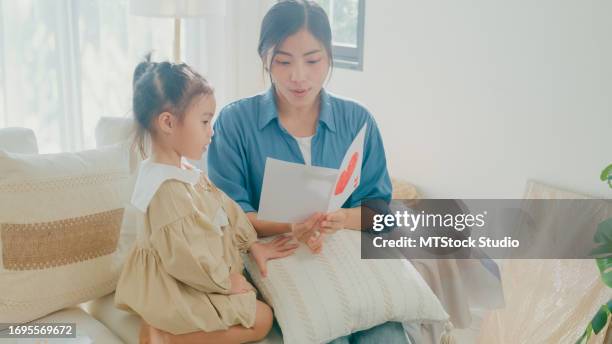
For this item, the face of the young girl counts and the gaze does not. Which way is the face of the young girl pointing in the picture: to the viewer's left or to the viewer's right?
to the viewer's right

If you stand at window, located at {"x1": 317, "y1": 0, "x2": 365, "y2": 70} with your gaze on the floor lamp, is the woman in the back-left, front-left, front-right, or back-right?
front-left

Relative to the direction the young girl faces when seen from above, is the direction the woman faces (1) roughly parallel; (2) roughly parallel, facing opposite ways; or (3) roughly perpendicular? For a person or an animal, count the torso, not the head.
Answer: roughly perpendicular

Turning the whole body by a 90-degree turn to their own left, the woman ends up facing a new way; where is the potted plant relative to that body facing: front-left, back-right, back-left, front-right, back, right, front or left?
front

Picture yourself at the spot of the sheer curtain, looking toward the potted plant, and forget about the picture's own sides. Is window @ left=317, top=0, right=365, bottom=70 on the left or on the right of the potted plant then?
left

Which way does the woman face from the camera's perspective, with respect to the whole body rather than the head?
toward the camera

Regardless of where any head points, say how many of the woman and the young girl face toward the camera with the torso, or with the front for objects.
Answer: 1

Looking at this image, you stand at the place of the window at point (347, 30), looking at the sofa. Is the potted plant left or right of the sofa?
left

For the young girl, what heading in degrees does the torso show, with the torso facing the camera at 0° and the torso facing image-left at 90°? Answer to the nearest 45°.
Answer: approximately 270°

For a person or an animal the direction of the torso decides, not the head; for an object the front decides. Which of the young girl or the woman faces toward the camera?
the woman

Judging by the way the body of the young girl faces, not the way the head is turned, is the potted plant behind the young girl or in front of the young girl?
in front

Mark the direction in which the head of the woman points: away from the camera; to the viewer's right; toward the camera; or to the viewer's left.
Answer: toward the camera

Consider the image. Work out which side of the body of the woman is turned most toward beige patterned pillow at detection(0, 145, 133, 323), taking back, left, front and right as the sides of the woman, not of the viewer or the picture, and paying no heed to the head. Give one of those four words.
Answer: right
